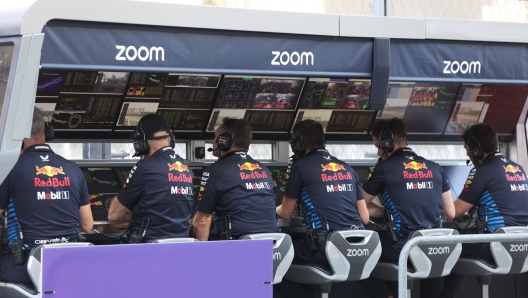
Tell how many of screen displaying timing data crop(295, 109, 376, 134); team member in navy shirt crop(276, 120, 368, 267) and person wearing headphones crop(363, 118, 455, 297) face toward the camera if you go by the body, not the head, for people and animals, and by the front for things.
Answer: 1

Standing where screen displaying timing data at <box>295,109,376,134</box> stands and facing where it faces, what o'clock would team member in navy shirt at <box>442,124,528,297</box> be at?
The team member in navy shirt is roughly at 10 o'clock from the screen displaying timing data.

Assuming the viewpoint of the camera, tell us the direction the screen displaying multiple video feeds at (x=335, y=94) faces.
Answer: facing the viewer

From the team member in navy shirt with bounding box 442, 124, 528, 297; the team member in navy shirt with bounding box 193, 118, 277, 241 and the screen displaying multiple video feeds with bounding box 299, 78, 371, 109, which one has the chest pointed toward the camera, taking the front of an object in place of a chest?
the screen displaying multiple video feeds

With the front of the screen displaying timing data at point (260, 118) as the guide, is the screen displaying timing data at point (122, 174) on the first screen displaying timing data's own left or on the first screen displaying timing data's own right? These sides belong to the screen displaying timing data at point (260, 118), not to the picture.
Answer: on the first screen displaying timing data's own right

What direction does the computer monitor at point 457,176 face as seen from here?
toward the camera
